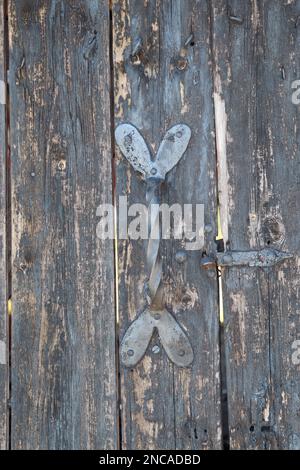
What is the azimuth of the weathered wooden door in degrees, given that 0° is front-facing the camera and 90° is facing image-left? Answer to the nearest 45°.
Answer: approximately 0°
